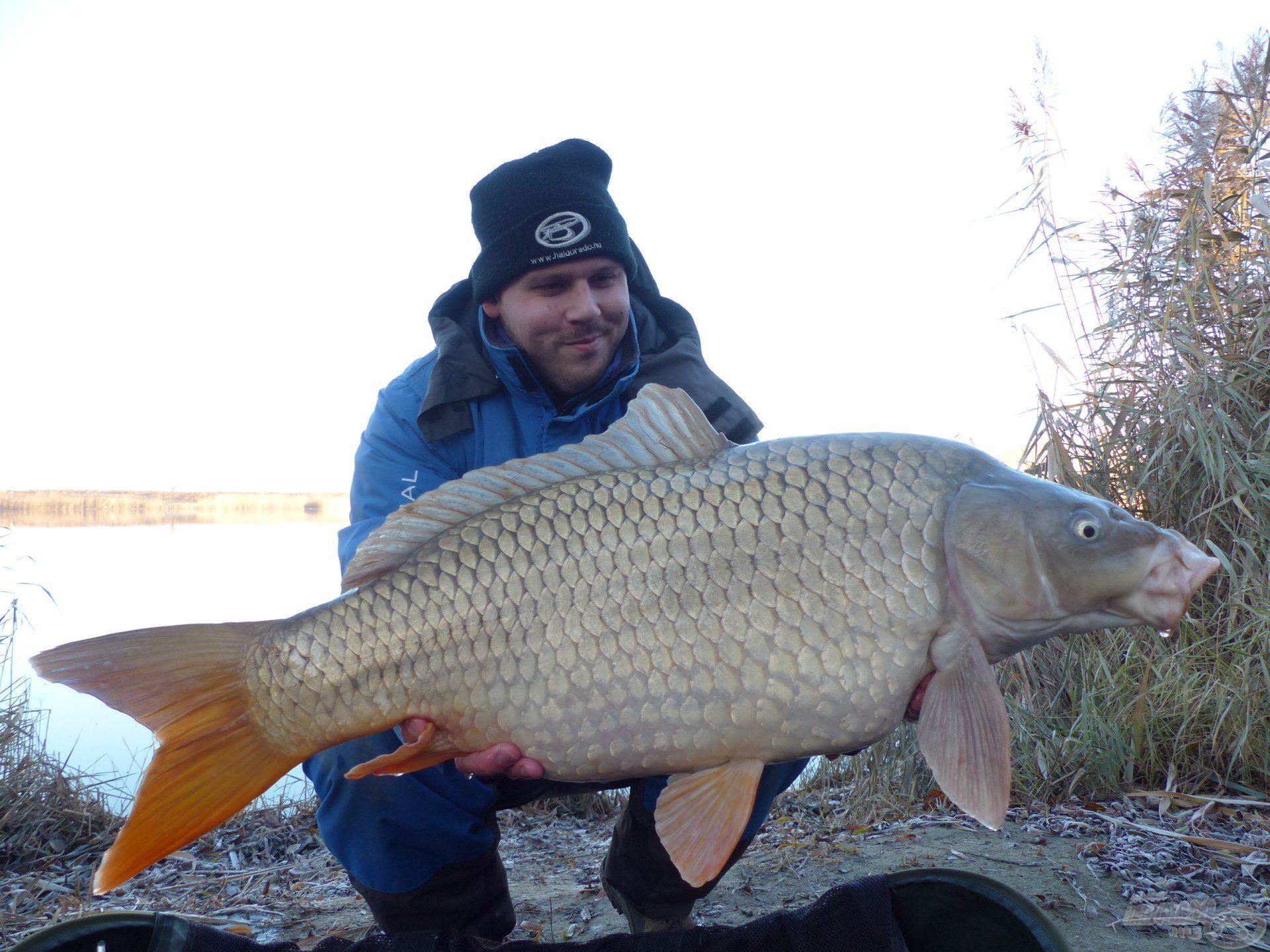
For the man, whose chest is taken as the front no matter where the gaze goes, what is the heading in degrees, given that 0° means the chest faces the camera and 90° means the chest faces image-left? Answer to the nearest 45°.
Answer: approximately 0°

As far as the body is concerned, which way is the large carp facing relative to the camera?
to the viewer's right
